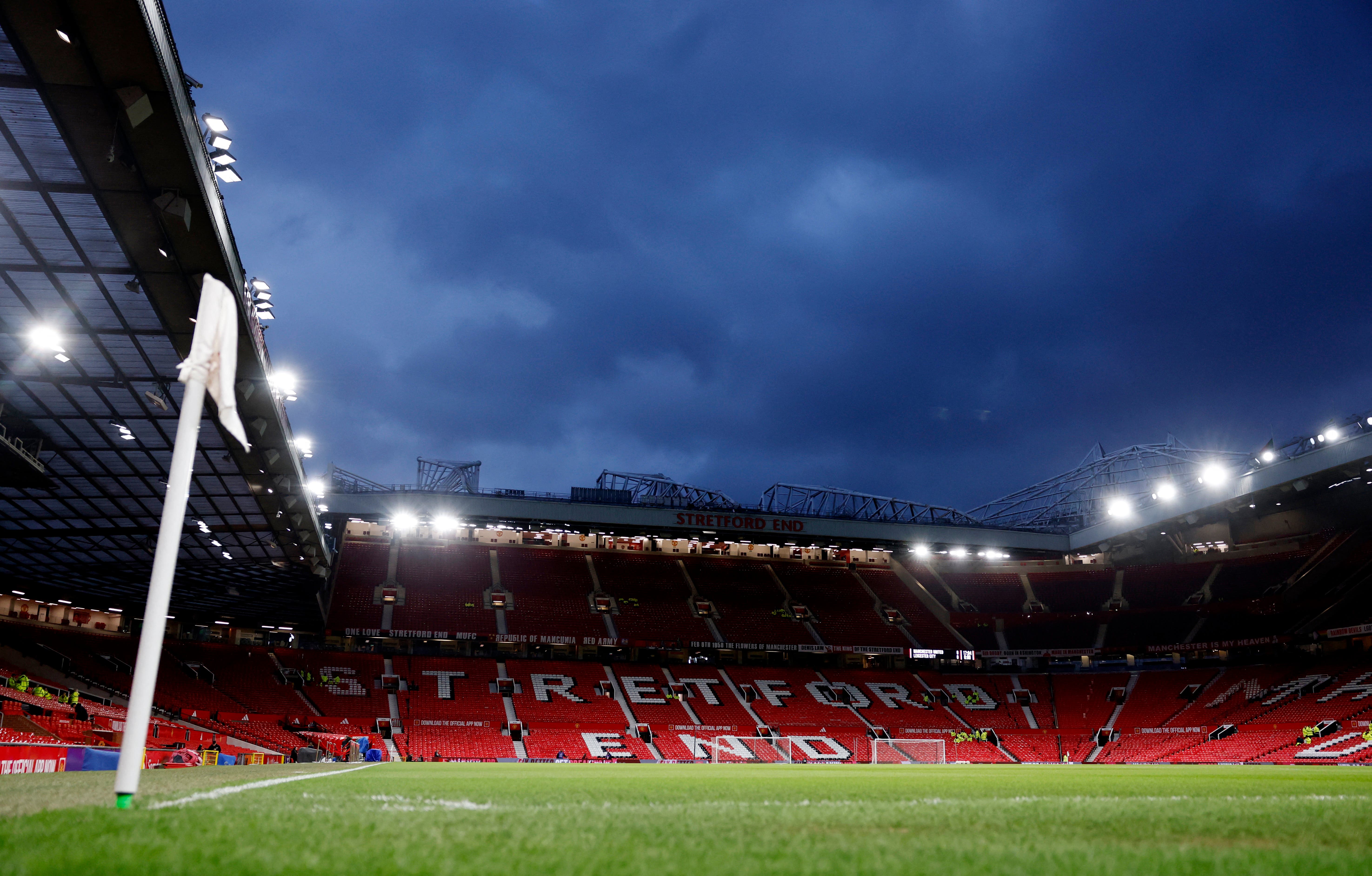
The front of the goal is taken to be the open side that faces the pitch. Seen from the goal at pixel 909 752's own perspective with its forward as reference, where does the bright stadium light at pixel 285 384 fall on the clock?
The bright stadium light is roughly at 1 o'clock from the goal.

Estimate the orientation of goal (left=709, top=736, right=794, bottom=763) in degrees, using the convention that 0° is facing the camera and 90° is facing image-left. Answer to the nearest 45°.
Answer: approximately 0°

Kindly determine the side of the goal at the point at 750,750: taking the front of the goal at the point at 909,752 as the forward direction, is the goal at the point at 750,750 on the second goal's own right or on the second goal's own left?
on the second goal's own right

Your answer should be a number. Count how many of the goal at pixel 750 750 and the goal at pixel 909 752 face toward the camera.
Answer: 2

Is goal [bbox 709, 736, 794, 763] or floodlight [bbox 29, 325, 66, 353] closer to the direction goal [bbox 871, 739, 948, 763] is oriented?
the floodlight

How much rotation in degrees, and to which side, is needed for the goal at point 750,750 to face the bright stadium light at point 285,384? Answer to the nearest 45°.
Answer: approximately 45° to its right
